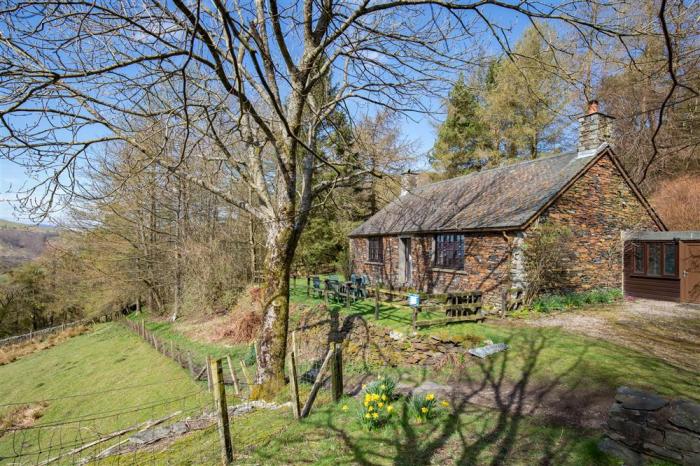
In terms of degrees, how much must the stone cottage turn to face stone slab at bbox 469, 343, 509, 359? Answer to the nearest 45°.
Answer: approximately 45° to its left

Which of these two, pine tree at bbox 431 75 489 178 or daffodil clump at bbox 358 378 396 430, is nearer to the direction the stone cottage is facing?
the daffodil clump

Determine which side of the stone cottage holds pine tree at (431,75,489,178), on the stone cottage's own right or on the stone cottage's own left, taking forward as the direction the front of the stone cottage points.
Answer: on the stone cottage's own right

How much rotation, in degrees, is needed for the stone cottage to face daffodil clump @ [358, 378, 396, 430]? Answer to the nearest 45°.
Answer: approximately 45° to its left

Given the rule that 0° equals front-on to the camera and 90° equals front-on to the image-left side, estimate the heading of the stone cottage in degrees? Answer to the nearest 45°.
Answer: approximately 45°

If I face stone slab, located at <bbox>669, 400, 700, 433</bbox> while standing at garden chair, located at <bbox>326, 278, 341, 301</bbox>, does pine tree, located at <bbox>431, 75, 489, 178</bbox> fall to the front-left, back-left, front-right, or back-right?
back-left

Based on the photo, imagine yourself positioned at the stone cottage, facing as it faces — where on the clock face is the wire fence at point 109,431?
The wire fence is roughly at 12 o'clock from the stone cottage.

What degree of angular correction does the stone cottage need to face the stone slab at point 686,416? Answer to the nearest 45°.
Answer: approximately 45° to its left

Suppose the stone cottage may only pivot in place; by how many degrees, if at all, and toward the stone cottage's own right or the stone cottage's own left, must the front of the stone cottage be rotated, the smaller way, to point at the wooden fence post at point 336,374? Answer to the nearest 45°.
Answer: approximately 45° to the stone cottage's own left
